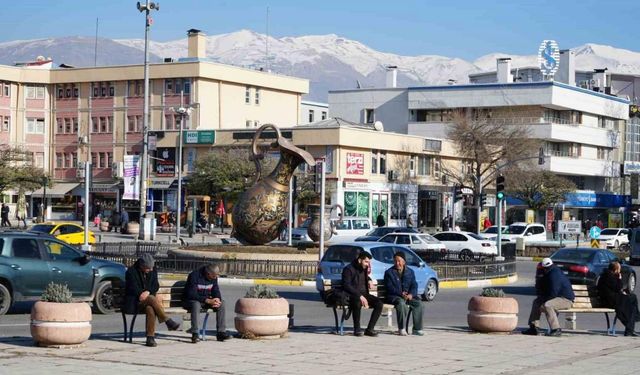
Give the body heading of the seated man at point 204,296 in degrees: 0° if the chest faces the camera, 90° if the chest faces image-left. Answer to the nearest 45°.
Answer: approximately 315°

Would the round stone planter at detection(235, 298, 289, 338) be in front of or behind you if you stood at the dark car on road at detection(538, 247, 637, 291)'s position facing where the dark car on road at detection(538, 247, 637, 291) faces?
behind

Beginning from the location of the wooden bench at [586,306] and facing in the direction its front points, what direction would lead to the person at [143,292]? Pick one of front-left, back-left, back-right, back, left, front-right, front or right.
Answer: front-right

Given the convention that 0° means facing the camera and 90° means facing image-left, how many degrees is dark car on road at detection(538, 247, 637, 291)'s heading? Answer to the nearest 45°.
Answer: approximately 225°

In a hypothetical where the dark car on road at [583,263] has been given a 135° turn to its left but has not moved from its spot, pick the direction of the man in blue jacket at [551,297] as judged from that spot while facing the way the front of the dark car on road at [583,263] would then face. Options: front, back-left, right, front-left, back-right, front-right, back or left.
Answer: left
